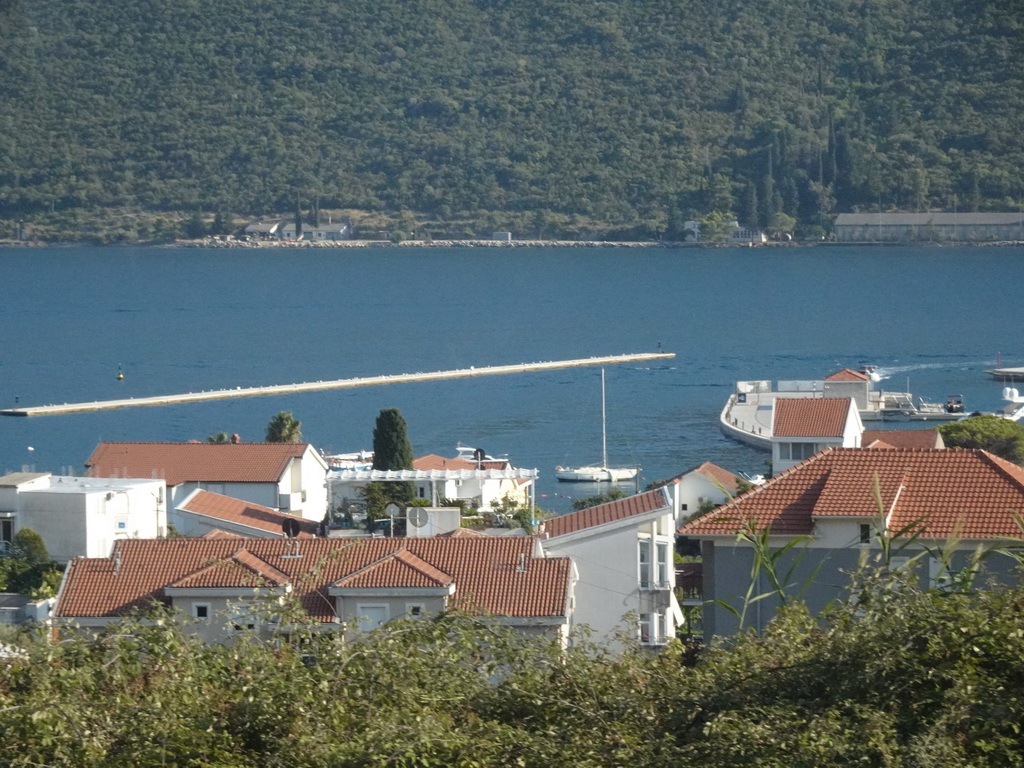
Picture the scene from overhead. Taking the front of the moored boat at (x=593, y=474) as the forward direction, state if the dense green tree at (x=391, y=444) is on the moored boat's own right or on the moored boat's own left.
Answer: on the moored boat's own right

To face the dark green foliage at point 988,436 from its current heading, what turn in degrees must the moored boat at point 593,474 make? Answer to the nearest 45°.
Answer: approximately 45° to its right

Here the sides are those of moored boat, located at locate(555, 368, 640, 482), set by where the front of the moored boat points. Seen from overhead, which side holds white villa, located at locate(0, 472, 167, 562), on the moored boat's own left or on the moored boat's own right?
on the moored boat's own right

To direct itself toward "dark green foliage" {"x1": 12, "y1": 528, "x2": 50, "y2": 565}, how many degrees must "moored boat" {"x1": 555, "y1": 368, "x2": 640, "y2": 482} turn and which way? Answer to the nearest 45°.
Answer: approximately 90° to its right

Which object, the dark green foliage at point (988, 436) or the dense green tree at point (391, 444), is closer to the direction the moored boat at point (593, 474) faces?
the dark green foliage

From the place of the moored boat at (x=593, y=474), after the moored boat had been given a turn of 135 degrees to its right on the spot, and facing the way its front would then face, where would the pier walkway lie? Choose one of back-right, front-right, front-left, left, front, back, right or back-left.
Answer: right

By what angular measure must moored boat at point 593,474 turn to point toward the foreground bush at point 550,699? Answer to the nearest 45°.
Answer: approximately 90° to its right

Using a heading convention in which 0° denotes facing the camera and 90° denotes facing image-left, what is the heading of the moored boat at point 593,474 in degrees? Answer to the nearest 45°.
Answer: approximately 270°
